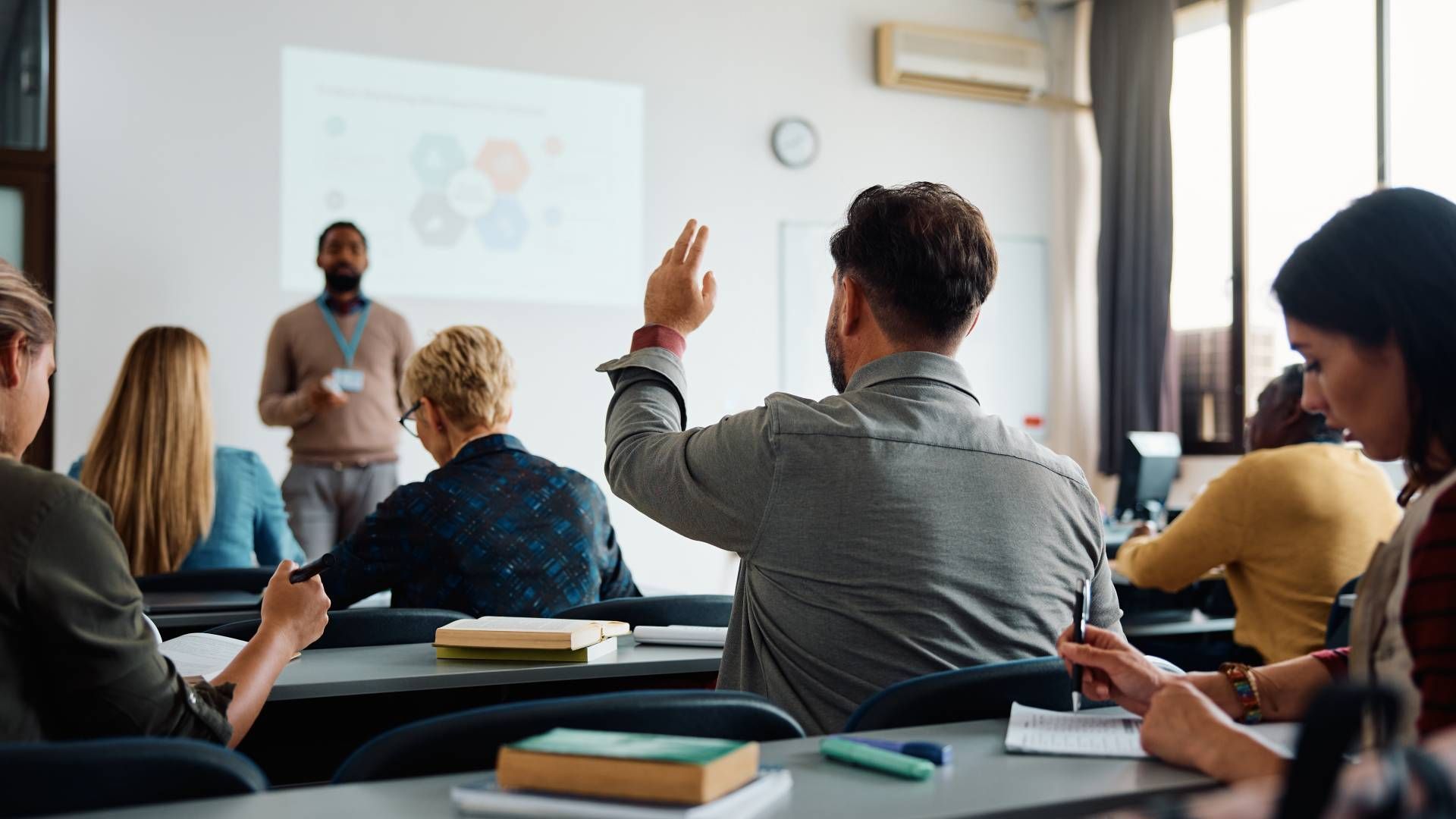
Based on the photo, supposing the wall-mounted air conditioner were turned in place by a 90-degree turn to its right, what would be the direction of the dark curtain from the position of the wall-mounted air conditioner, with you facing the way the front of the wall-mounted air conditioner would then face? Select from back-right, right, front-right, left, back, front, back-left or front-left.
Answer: back

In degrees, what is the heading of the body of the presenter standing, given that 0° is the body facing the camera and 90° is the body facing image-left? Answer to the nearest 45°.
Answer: approximately 0°

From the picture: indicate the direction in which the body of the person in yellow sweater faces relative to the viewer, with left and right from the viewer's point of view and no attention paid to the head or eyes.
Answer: facing away from the viewer and to the left of the viewer

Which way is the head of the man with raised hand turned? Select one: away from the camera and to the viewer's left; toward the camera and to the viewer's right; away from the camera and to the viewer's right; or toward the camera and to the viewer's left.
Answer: away from the camera and to the viewer's left

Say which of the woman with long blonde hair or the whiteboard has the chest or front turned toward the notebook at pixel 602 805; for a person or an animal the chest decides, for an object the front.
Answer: the whiteboard

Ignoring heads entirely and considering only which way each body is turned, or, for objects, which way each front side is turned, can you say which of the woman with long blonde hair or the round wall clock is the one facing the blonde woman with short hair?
the round wall clock

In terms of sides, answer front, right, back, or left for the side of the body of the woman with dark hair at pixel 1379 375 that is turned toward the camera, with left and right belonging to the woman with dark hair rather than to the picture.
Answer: left

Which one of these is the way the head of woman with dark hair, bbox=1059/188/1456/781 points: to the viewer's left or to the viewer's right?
to the viewer's left

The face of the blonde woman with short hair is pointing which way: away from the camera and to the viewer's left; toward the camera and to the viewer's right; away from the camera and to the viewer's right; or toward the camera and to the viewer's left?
away from the camera and to the viewer's left

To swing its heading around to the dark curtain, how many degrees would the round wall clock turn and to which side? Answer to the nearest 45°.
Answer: approximately 90° to its left

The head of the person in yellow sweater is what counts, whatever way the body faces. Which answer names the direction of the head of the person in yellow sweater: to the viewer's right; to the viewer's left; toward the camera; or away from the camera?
away from the camera

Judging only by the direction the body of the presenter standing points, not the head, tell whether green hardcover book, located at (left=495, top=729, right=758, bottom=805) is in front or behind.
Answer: in front
